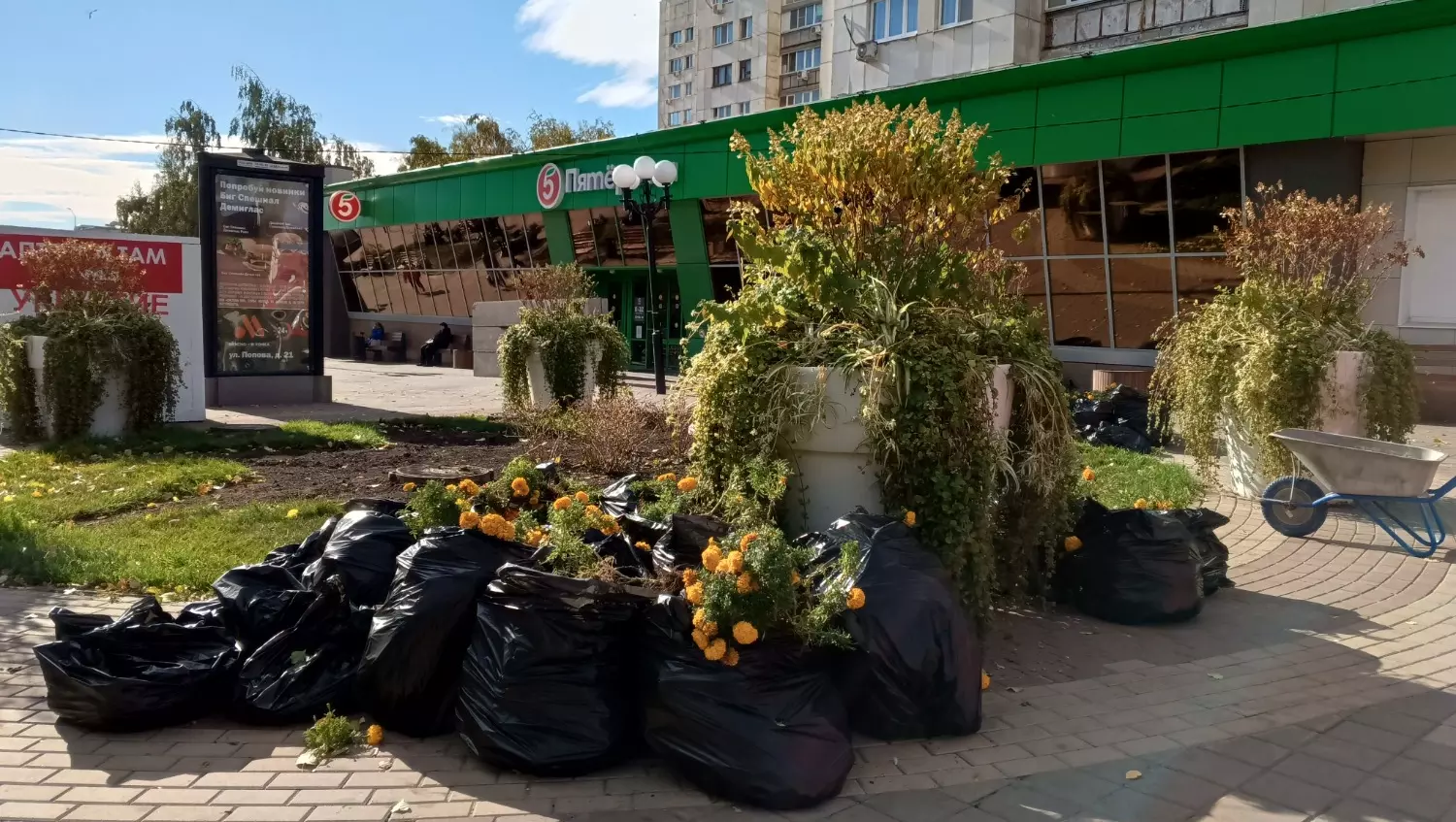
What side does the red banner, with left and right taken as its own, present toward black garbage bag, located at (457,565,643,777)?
front

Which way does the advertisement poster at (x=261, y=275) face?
toward the camera

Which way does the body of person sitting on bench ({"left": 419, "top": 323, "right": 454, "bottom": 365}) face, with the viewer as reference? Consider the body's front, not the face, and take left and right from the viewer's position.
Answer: facing the viewer and to the left of the viewer

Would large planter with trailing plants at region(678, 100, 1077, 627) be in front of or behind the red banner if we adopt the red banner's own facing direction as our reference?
in front

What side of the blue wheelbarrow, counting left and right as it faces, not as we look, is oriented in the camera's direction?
left

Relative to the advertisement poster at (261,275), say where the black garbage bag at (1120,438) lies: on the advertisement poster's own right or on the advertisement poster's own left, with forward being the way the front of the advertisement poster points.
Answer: on the advertisement poster's own left

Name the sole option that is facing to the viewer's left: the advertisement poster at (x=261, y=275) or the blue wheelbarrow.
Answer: the blue wheelbarrow

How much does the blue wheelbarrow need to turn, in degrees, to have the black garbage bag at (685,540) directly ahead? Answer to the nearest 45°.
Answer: approximately 45° to its left

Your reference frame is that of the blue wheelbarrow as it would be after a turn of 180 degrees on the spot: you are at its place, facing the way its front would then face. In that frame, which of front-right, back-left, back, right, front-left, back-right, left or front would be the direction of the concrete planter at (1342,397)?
left

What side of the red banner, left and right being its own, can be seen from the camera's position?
front

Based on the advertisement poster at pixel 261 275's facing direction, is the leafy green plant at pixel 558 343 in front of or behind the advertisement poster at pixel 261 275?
in front

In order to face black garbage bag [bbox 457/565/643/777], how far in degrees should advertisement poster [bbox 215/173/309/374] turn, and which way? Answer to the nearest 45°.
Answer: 0° — it already faces it

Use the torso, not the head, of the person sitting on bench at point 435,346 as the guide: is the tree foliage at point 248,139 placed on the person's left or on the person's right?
on the person's right

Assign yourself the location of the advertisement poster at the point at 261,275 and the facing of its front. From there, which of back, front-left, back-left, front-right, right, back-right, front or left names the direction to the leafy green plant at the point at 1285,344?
front-left

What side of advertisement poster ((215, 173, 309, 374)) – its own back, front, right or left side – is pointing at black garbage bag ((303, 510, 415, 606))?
front

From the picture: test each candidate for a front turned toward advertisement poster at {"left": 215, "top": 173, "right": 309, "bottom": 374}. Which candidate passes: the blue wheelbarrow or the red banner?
the blue wheelbarrow
